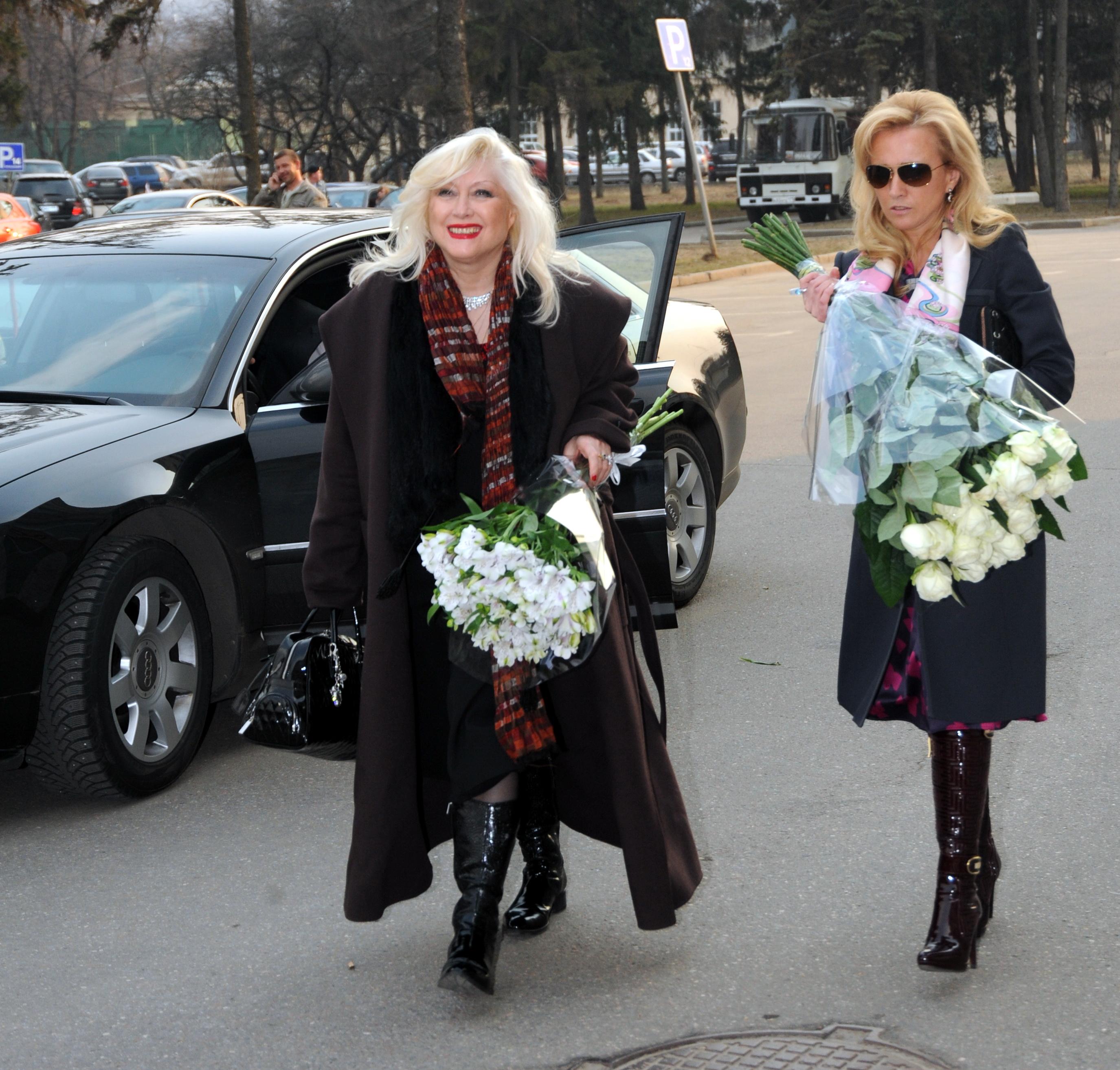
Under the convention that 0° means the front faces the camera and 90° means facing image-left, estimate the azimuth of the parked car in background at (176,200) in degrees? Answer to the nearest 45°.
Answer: approximately 45°

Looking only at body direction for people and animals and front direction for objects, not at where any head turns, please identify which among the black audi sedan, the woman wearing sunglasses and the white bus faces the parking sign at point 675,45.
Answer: the white bus

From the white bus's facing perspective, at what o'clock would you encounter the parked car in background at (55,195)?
The parked car in background is roughly at 3 o'clock from the white bus.

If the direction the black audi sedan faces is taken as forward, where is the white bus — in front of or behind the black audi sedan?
behind

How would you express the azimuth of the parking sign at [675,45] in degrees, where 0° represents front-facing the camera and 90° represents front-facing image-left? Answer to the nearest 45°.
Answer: approximately 0°

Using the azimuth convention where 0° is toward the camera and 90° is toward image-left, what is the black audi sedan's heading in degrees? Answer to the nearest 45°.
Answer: approximately 45°

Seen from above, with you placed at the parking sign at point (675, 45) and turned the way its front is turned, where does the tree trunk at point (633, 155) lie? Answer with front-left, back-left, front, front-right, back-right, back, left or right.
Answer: back

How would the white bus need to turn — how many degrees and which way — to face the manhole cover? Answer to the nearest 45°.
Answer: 0° — it already faces it

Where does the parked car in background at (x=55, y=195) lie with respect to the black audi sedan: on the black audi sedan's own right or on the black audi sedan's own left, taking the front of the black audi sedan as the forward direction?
on the black audi sedan's own right

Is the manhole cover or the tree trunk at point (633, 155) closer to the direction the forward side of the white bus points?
the manhole cover

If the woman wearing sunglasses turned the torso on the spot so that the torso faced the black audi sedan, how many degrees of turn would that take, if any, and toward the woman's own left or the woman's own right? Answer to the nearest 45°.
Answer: approximately 90° to the woman's own right

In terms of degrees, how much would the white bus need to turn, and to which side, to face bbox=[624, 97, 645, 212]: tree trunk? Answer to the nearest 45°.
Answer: approximately 135° to its right
